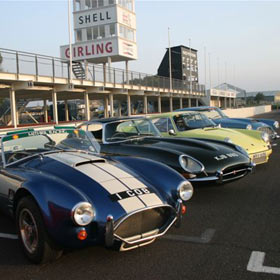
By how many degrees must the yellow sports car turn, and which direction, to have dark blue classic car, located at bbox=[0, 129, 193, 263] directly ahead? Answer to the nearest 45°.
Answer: approximately 45° to its right

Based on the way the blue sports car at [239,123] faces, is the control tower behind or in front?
behind

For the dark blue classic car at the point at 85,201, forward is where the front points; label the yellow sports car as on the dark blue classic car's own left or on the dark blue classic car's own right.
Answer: on the dark blue classic car's own left

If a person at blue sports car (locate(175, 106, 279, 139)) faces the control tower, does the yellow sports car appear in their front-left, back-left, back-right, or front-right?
back-left

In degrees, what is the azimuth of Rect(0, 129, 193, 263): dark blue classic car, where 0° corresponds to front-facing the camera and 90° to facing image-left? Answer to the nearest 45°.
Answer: approximately 315°

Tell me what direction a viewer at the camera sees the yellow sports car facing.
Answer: facing the viewer and to the right of the viewer

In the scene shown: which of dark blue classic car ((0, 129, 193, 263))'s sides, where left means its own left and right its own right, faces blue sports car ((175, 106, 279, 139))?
left

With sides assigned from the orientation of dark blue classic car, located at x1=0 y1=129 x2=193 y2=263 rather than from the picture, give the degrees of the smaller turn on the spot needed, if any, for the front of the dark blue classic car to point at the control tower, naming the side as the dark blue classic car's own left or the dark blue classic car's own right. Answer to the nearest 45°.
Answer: approximately 135° to the dark blue classic car's own left

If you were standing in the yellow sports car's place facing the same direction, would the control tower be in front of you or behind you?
behind
